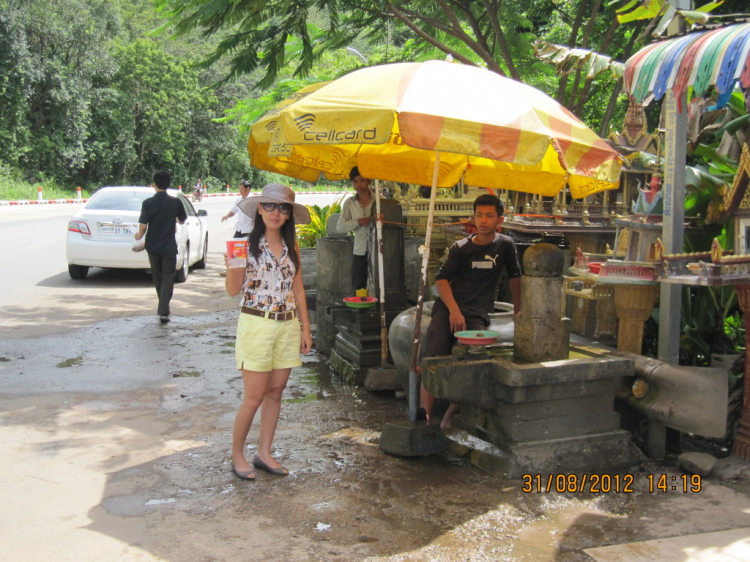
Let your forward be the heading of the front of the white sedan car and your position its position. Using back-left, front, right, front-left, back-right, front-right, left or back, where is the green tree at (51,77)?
front-left

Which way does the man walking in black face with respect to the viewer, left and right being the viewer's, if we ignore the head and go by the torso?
facing away from the viewer

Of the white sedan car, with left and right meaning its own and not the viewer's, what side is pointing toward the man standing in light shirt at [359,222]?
right

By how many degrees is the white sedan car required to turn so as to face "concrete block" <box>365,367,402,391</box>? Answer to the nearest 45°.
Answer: approximately 135° to its right

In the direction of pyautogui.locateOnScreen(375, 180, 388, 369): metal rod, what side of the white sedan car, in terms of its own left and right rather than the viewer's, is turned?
back

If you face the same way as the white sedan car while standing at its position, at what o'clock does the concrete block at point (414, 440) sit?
The concrete block is roughly at 4 o'clock from the white sedan car.

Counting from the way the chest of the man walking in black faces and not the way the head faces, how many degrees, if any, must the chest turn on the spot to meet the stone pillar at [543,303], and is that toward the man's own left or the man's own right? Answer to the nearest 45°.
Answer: approximately 135° to the man's own right

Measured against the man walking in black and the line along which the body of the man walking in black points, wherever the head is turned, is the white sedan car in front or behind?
in front

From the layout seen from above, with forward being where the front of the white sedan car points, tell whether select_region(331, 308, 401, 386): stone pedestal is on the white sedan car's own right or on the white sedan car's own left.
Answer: on the white sedan car's own right

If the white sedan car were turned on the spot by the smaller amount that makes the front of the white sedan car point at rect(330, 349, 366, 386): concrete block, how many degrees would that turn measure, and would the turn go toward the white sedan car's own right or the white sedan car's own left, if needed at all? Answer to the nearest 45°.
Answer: approximately 135° to the white sedan car's own right

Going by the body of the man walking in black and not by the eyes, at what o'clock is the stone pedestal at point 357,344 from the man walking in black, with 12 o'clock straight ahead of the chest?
The stone pedestal is roughly at 5 o'clock from the man walking in black.

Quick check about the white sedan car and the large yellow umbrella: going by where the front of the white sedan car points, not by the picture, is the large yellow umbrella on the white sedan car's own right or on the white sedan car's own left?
on the white sedan car's own right

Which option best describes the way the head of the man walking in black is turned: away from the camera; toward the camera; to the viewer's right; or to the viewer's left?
away from the camera

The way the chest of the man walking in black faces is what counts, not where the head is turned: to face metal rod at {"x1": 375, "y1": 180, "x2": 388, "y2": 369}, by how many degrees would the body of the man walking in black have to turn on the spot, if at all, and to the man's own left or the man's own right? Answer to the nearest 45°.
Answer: approximately 135° to the man's own right

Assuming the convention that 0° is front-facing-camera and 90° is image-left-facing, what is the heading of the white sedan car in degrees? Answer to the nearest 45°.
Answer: approximately 225°

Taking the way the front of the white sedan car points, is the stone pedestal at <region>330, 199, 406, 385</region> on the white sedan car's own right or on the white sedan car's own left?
on the white sedan car's own right

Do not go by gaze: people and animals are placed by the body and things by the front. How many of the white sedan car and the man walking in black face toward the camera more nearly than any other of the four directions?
0
